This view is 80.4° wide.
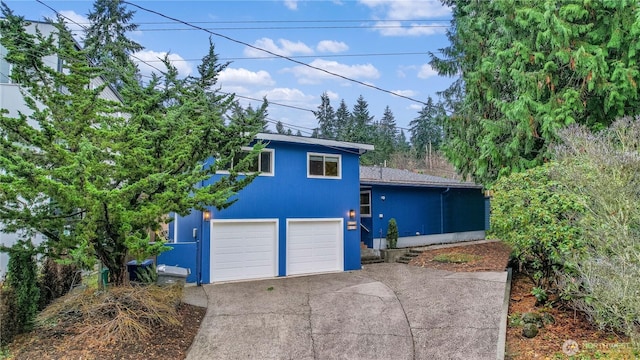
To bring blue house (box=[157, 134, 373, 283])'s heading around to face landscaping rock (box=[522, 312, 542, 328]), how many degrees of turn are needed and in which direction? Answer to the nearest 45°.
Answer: approximately 45° to its left

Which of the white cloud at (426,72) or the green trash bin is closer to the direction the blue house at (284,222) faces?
the green trash bin

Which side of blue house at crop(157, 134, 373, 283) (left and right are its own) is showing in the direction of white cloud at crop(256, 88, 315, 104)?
back

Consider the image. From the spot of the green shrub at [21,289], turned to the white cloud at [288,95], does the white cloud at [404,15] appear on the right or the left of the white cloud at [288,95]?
right

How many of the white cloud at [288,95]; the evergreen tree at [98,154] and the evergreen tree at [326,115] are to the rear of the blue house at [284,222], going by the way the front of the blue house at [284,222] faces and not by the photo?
2

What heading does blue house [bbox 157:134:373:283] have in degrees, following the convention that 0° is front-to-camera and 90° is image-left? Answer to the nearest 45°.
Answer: approximately 0°

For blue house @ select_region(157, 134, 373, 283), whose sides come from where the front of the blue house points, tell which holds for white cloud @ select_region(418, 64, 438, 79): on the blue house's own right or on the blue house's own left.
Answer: on the blue house's own left

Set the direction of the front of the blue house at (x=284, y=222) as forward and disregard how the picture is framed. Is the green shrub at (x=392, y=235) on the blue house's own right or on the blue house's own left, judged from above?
on the blue house's own left

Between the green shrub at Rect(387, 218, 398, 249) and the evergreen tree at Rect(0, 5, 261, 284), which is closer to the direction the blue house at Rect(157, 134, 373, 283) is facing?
the evergreen tree
